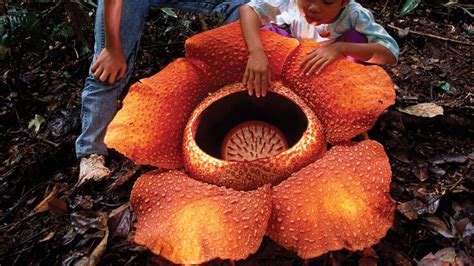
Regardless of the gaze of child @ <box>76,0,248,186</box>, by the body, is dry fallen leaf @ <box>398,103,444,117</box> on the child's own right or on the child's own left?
on the child's own left

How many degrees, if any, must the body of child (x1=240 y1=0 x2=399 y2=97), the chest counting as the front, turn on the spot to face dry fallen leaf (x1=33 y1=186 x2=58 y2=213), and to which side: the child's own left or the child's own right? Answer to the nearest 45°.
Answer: approximately 45° to the child's own right

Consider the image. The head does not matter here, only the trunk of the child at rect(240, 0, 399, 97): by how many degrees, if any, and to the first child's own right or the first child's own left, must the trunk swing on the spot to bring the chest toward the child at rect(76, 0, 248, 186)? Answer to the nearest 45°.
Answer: approximately 90° to the first child's own right

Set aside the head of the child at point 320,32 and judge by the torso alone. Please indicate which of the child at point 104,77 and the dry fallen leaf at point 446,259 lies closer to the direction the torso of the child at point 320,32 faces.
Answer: the dry fallen leaf

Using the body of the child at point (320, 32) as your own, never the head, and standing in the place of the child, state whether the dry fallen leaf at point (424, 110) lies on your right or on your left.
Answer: on your left

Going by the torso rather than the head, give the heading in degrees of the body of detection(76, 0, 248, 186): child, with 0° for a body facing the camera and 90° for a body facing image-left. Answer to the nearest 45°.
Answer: approximately 0°

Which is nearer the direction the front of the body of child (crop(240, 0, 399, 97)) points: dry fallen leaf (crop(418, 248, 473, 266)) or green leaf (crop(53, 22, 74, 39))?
the dry fallen leaf

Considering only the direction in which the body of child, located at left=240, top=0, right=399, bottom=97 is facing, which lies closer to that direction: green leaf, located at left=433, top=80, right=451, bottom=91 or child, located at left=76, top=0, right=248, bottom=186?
the child

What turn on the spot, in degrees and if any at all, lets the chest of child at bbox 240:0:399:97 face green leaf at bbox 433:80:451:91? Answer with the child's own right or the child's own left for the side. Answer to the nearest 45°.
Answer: approximately 135° to the child's own left

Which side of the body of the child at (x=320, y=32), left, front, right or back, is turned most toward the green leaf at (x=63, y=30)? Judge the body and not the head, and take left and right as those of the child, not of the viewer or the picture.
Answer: right

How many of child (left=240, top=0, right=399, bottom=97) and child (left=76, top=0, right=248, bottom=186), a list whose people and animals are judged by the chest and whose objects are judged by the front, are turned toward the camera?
2

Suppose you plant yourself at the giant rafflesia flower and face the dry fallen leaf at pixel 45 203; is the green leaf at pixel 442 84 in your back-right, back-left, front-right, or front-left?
back-right
